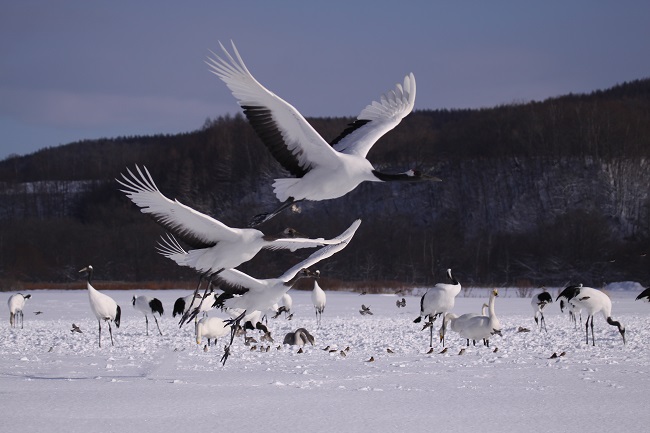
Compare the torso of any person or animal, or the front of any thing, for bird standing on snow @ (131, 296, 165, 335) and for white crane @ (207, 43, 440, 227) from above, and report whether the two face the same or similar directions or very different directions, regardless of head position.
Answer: very different directions

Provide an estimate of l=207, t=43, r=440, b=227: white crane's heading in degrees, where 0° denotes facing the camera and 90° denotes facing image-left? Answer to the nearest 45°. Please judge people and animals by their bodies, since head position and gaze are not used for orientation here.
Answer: approximately 270°

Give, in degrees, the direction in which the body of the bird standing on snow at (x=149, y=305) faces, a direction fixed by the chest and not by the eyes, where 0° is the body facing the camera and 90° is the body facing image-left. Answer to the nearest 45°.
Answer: approximately 90°

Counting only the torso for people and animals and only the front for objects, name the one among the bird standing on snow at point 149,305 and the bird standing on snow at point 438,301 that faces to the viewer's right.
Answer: the bird standing on snow at point 438,301

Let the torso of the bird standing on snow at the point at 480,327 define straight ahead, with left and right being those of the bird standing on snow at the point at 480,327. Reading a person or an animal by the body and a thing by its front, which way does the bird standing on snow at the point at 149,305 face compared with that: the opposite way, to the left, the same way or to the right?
the opposite way

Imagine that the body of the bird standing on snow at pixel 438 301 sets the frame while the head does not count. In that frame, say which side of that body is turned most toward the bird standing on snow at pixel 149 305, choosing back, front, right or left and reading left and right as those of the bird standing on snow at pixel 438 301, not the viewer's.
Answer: back

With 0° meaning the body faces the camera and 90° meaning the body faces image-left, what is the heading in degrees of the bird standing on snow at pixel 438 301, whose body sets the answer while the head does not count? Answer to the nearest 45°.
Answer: approximately 270°

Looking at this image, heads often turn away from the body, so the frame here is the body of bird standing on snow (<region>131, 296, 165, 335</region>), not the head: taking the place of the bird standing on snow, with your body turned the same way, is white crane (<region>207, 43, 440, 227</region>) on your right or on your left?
on your left

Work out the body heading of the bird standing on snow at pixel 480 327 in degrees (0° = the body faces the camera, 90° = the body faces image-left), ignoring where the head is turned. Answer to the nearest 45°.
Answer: approximately 270°

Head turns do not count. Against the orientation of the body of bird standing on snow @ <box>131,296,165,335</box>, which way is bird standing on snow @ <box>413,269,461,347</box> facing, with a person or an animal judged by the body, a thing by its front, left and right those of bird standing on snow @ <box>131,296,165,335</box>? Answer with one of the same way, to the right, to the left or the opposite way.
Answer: the opposite way
